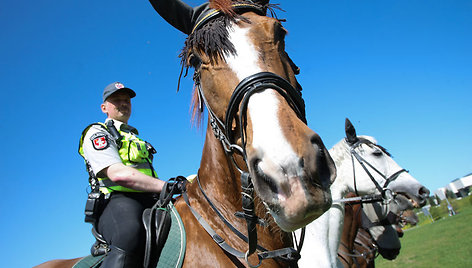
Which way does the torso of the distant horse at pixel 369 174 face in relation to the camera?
to the viewer's right

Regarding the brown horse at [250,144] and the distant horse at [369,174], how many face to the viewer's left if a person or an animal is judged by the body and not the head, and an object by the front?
0

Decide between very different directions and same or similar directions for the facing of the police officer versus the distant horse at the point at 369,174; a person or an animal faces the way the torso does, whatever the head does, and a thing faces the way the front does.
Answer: same or similar directions

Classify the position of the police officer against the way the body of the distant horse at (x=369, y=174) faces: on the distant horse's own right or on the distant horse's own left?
on the distant horse's own right

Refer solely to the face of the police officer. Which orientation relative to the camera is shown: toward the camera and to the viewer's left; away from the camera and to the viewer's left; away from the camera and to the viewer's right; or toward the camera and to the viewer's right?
toward the camera and to the viewer's right

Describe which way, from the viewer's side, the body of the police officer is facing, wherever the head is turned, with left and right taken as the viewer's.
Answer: facing the viewer and to the right of the viewer

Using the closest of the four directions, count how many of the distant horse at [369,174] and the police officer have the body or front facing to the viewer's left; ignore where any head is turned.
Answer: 0
